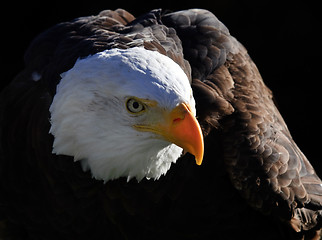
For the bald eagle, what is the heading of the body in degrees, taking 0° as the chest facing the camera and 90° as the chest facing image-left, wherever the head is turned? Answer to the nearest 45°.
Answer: approximately 0°
